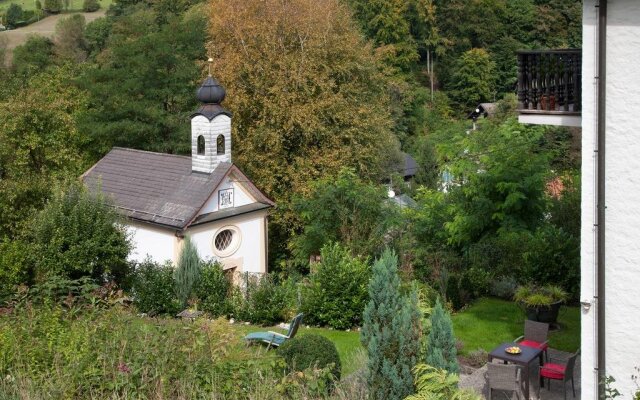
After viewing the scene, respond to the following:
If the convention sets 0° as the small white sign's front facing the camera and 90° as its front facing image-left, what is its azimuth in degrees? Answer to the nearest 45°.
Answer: approximately 315°

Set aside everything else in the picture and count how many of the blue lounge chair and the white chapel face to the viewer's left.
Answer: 1

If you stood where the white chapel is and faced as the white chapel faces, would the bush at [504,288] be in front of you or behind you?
in front

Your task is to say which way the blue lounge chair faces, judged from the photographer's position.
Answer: facing to the left of the viewer

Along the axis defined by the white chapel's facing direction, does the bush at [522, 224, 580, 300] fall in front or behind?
in front

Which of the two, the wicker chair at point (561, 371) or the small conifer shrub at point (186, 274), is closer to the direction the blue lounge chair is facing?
the small conifer shrub

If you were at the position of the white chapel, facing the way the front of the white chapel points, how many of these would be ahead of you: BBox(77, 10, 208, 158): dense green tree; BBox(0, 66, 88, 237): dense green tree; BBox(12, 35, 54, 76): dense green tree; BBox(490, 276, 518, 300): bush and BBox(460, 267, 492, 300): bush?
2

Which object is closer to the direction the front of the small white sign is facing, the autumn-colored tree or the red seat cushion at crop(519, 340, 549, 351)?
the red seat cushion

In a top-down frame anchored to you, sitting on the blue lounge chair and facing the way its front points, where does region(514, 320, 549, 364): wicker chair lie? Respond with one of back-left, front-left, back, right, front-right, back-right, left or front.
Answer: back-left

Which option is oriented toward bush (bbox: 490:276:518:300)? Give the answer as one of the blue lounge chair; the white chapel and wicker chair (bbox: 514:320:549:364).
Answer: the white chapel

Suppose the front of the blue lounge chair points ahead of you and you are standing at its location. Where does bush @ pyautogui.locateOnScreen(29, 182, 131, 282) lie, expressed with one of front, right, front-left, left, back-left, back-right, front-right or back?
front-right
